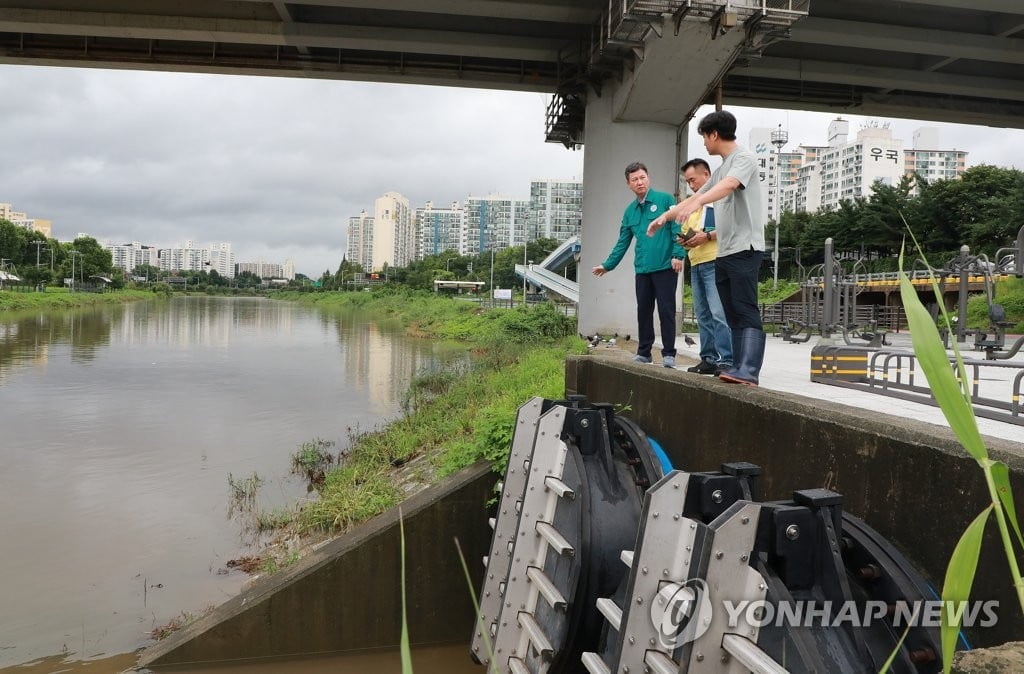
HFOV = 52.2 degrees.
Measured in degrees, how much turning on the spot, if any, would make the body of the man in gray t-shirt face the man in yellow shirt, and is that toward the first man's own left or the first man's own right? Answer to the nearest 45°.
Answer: approximately 90° to the first man's own right

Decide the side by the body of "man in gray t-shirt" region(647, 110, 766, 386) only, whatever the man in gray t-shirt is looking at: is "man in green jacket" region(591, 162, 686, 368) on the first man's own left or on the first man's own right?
on the first man's own right

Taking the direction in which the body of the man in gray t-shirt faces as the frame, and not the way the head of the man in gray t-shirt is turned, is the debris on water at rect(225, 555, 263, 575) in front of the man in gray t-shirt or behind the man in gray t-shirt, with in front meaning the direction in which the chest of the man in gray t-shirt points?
in front

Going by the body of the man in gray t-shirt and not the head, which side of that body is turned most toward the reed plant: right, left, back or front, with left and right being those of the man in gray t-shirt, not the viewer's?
left

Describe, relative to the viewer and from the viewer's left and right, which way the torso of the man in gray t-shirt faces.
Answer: facing to the left of the viewer

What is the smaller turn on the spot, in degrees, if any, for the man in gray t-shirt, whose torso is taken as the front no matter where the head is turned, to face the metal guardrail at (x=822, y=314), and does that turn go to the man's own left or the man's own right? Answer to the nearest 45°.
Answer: approximately 90° to the man's own right

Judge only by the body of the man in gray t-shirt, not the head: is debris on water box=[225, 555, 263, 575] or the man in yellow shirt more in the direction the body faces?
the debris on water
